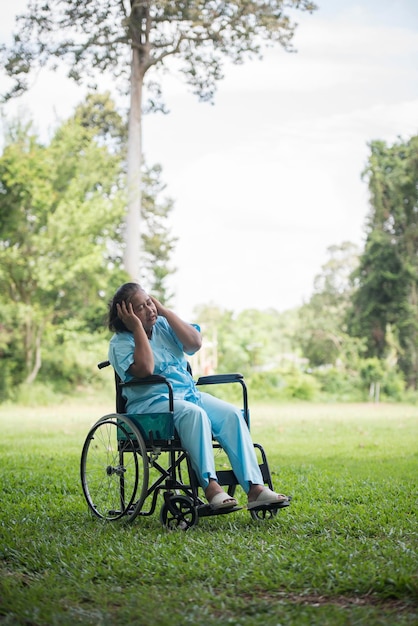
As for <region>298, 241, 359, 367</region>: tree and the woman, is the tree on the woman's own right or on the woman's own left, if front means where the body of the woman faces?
on the woman's own left

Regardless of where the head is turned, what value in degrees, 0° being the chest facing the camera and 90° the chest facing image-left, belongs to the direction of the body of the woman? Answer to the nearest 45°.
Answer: approximately 315°

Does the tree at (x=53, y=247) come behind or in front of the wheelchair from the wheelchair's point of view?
behind

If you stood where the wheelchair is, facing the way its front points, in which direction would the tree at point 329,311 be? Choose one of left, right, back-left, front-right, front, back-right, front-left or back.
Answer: back-left

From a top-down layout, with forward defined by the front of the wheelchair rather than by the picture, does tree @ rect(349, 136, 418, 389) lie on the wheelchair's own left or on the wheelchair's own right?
on the wheelchair's own left

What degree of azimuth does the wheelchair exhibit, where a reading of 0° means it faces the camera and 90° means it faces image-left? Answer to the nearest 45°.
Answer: approximately 315°

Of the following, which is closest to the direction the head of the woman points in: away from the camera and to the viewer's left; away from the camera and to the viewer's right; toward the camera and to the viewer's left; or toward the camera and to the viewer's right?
toward the camera and to the viewer's right
